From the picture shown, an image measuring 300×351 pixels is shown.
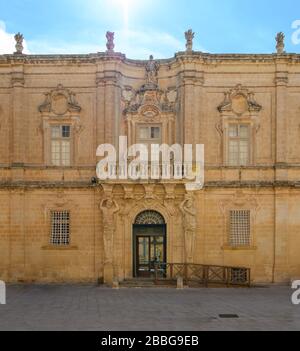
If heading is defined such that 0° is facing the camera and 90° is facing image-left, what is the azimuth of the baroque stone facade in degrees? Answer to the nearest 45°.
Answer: approximately 0°
